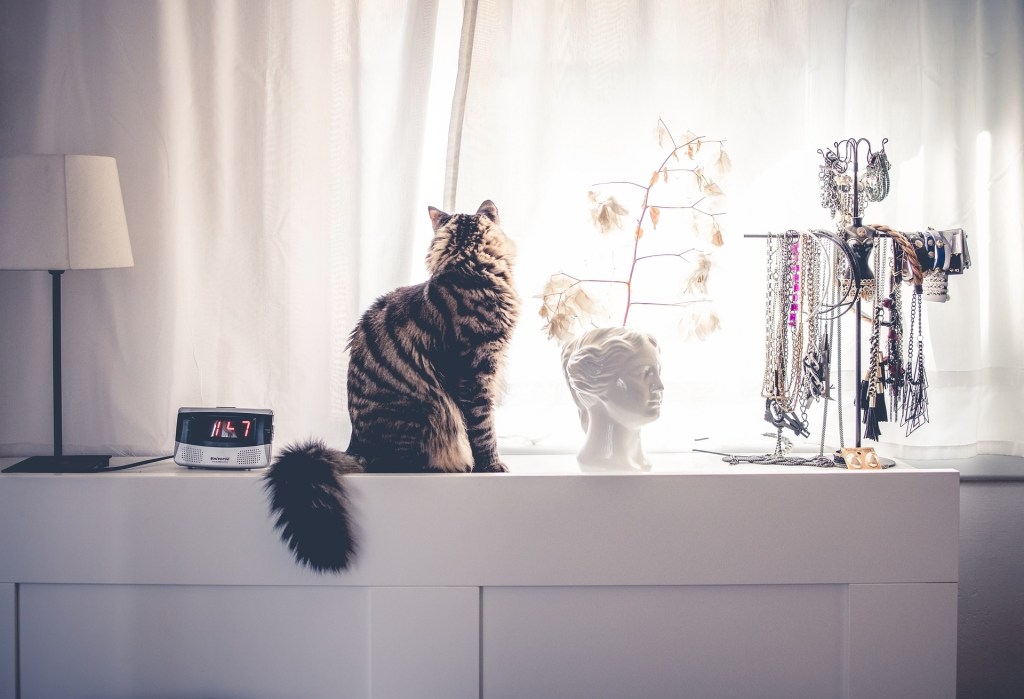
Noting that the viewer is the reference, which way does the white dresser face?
facing the viewer

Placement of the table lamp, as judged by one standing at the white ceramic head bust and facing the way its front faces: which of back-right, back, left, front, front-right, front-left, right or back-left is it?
back

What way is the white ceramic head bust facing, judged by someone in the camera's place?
facing to the right of the viewer

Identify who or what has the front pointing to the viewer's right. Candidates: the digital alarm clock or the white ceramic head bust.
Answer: the white ceramic head bust

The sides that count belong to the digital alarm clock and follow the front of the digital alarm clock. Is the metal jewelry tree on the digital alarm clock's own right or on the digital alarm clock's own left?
on the digital alarm clock's own left

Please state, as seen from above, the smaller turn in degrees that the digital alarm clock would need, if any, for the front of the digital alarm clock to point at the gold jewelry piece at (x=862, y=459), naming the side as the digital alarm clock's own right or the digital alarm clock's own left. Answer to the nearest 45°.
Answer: approximately 90° to the digital alarm clock's own left

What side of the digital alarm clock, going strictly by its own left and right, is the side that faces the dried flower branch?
left
